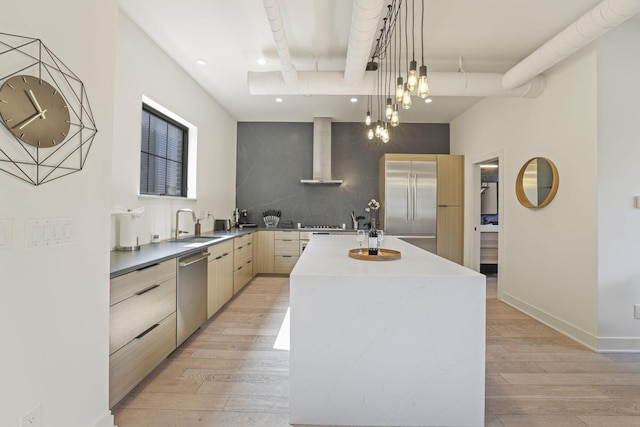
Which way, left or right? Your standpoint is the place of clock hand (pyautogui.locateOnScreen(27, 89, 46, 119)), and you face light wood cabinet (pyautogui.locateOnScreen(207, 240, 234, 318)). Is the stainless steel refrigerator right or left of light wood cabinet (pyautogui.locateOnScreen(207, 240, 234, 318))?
right

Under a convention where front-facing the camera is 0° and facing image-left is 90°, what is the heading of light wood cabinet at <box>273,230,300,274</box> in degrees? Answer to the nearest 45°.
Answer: approximately 0°

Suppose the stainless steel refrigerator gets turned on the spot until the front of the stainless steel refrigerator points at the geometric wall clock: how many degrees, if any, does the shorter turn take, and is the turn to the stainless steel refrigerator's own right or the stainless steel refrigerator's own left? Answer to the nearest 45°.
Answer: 0° — it already faces it

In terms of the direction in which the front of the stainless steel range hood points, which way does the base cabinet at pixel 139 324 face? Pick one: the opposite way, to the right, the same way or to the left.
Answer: to the left

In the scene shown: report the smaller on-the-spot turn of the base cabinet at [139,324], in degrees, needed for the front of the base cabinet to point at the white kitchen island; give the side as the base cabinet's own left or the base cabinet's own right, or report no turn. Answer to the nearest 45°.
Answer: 0° — it already faces it

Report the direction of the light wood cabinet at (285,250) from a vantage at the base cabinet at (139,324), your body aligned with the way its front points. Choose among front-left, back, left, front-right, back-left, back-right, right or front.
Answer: left

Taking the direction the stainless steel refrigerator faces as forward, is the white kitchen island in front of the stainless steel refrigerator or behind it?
in front

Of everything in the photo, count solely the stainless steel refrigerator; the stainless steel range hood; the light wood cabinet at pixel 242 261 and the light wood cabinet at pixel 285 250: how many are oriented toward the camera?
3

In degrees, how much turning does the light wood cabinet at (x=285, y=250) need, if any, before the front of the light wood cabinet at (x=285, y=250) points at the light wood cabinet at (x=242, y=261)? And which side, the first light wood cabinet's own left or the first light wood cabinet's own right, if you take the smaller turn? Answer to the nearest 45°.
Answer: approximately 45° to the first light wood cabinet's own right

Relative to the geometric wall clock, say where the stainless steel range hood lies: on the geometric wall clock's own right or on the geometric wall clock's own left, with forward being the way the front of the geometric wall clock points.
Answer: on the geometric wall clock's own left

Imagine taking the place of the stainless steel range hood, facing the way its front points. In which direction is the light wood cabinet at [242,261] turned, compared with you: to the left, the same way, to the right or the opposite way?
to the left

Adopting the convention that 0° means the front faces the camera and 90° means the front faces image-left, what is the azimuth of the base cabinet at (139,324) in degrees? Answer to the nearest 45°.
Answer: approximately 315°

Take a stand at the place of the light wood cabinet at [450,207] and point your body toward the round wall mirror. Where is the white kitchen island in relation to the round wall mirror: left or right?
right

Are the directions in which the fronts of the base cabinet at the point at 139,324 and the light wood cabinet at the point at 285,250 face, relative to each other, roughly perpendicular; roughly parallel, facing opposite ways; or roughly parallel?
roughly perpendicular

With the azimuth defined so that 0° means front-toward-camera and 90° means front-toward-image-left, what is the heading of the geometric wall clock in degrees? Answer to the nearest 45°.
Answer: approximately 315°

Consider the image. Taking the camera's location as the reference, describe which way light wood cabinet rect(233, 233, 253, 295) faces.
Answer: facing to the right of the viewer

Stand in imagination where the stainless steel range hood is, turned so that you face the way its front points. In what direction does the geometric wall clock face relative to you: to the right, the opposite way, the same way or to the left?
to the left

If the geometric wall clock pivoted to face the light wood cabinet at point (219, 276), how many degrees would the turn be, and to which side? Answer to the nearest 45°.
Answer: approximately 90° to its left

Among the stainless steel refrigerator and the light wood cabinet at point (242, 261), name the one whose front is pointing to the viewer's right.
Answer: the light wood cabinet

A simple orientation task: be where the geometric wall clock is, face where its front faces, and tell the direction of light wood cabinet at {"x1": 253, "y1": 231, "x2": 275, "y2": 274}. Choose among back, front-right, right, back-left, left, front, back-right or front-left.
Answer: left
